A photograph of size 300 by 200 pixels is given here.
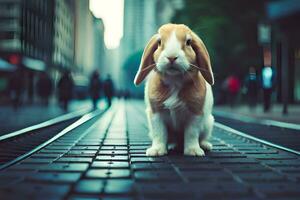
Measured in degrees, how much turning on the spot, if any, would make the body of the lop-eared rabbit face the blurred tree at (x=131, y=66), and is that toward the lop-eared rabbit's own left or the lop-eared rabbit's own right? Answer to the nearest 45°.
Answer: approximately 180°

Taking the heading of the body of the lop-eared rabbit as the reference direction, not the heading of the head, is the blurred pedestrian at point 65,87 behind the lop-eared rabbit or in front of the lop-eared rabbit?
behind

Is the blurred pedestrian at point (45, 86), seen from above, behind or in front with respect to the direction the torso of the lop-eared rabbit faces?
behind

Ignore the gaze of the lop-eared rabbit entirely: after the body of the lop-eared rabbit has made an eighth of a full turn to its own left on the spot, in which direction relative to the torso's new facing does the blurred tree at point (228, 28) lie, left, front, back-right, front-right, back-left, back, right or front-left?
back-left

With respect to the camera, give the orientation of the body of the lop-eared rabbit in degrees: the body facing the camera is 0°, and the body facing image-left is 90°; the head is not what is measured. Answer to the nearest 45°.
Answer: approximately 0°

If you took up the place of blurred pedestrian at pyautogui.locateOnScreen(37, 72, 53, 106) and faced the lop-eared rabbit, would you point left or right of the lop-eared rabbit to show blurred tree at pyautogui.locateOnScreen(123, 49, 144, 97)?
left
